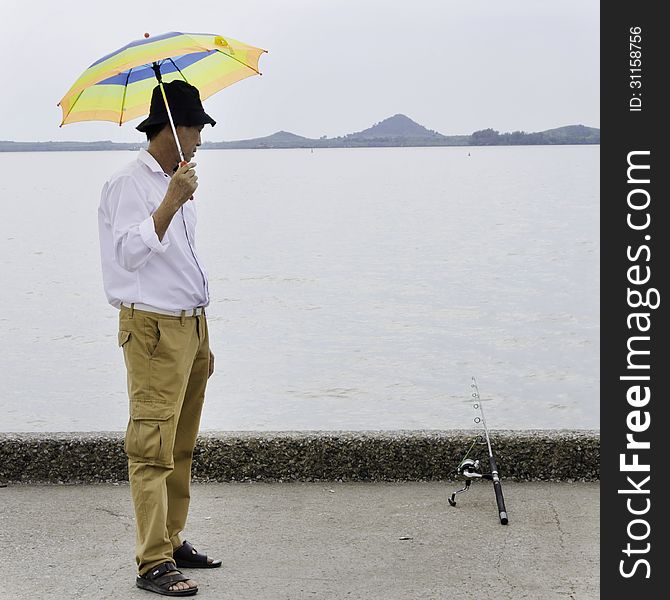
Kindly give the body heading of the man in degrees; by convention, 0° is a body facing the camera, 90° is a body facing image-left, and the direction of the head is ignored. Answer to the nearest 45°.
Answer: approximately 270°

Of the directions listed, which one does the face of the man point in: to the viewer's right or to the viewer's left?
to the viewer's right
